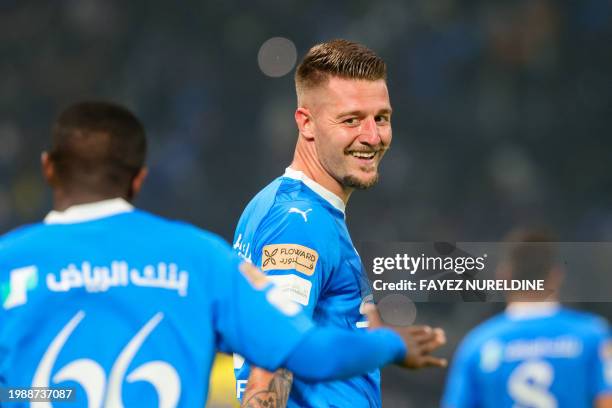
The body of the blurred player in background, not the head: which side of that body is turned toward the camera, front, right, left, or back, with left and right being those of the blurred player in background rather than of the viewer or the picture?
back

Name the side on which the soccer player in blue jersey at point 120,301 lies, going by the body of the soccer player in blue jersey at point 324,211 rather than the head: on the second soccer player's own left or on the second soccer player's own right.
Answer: on the second soccer player's own right

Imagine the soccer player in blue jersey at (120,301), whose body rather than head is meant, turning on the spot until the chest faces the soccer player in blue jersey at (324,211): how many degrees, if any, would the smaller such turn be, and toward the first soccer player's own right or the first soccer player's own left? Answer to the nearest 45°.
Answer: approximately 45° to the first soccer player's own right

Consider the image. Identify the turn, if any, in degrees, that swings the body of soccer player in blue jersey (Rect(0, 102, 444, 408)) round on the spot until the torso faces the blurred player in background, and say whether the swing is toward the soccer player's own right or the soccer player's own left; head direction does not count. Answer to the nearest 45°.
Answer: approximately 45° to the soccer player's own right

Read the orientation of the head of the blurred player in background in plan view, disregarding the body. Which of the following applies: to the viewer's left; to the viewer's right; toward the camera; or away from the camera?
away from the camera

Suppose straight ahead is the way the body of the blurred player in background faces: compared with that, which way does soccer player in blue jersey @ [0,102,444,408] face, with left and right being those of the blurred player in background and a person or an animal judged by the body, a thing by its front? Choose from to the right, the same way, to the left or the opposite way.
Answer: the same way

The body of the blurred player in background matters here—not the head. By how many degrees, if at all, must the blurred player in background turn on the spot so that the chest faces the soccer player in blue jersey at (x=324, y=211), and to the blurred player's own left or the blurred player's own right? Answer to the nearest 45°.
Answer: approximately 180°

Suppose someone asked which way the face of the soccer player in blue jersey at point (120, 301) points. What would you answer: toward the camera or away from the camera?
away from the camera

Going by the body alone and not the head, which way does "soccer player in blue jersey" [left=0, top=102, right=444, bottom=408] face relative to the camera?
away from the camera

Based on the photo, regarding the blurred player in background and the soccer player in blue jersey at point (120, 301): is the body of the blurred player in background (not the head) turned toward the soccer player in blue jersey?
no

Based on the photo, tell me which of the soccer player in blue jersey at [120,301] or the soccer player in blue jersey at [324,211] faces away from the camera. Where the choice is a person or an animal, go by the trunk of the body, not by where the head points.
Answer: the soccer player in blue jersey at [120,301]

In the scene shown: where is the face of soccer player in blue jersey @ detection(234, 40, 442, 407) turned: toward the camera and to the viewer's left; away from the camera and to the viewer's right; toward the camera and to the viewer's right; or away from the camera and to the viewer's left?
toward the camera and to the viewer's right
